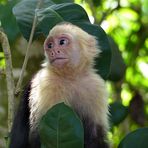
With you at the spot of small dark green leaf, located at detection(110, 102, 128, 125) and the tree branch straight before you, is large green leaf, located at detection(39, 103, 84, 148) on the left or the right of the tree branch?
left

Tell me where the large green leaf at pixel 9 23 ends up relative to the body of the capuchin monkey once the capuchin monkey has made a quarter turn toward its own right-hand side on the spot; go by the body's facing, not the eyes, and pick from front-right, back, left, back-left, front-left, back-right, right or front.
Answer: front-right

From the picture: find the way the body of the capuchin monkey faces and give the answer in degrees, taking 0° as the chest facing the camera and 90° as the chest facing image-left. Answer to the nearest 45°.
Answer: approximately 0°

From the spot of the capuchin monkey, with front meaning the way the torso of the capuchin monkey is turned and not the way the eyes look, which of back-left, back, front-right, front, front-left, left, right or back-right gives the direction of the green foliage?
back-left

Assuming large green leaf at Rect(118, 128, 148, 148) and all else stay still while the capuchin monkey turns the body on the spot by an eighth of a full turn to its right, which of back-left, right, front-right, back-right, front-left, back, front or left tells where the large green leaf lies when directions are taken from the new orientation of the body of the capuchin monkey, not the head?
left
